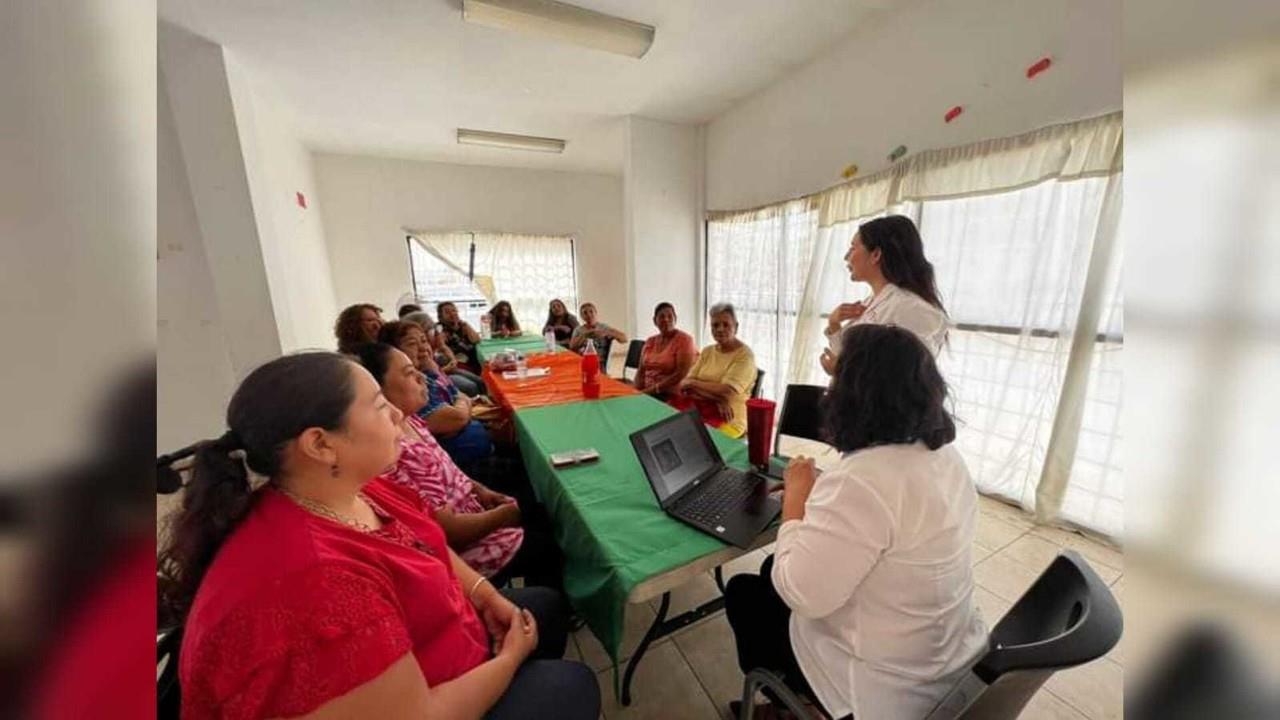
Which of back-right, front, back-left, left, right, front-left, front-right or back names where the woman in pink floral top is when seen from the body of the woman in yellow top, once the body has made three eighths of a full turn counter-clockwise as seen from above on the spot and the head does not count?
back-right

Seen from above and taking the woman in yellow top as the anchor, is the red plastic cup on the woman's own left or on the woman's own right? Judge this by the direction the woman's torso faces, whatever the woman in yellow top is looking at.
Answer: on the woman's own left

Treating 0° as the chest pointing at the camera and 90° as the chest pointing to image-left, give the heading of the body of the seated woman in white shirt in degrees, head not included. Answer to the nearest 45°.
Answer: approximately 135°

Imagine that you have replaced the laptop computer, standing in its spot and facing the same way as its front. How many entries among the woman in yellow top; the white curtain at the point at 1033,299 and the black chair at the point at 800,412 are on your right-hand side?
0

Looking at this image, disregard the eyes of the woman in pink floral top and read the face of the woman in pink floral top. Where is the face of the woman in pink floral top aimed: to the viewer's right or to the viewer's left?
to the viewer's right

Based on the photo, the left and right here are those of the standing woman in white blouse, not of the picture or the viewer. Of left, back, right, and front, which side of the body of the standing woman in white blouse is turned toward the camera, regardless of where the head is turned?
left

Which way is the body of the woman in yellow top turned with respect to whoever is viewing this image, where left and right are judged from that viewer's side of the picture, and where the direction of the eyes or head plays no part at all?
facing the viewer and to the left of the viewer

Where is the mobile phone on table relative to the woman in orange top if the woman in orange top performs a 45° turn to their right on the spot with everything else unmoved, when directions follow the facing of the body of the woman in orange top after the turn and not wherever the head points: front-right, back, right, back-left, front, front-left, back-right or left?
left

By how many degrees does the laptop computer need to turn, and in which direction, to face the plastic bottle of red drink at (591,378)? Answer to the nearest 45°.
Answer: approximately 180°

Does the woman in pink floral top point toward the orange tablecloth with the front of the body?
no

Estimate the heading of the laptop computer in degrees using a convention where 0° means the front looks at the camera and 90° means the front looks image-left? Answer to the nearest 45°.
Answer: approximately 315°

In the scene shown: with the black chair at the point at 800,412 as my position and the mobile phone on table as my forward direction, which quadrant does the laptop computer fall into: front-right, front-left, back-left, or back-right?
front-left

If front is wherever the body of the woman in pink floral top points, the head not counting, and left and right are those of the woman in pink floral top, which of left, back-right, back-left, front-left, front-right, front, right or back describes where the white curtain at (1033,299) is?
front

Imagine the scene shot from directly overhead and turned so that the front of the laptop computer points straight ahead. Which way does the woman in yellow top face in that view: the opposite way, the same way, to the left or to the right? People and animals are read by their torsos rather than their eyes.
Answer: to the right

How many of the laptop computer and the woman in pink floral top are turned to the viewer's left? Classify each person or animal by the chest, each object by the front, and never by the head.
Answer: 0

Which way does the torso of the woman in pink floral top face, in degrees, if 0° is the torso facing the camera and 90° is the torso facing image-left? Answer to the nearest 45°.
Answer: approximately 270°

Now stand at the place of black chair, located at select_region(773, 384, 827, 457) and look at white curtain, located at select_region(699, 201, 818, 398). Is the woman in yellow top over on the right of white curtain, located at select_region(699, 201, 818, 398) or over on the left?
left

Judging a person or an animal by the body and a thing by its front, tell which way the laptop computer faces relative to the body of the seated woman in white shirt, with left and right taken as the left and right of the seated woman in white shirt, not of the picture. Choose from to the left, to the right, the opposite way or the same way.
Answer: the opposite way

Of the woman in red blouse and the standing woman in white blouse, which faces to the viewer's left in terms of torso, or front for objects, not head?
the standing woman in white blouse

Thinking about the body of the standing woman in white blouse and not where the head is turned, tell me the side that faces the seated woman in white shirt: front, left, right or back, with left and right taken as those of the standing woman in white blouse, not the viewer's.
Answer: left

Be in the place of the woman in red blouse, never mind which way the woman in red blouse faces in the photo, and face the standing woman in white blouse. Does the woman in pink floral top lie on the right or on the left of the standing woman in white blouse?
left

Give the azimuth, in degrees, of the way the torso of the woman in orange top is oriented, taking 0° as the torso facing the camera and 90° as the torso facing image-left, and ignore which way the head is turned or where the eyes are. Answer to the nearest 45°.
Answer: approximately 45°
